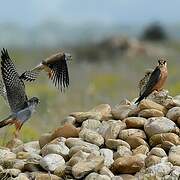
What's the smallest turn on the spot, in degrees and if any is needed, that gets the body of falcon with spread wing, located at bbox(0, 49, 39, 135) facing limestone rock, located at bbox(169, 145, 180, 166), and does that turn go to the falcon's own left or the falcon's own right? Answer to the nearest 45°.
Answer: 0° — it already faces it

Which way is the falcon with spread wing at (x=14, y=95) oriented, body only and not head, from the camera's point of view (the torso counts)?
to the viewer's right

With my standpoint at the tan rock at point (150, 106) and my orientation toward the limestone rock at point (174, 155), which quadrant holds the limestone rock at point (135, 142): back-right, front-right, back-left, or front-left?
front-right

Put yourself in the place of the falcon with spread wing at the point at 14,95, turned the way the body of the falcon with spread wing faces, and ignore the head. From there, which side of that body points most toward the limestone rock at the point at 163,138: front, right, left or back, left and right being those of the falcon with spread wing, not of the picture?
front
